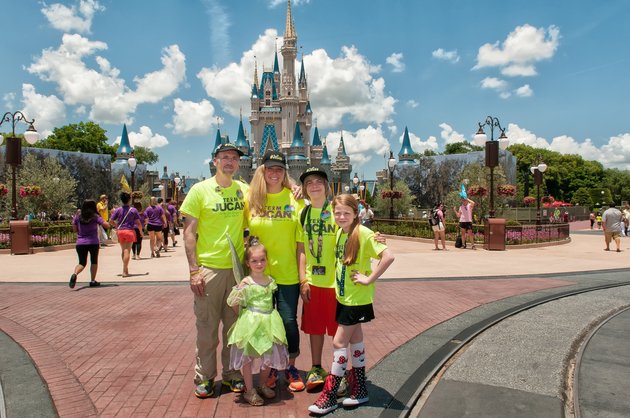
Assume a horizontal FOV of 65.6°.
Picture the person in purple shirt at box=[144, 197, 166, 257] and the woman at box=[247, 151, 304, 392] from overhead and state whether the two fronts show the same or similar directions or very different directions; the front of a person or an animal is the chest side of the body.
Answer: very different directions

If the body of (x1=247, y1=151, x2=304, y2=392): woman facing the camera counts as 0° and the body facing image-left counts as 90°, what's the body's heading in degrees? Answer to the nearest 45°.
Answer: approximately 0°

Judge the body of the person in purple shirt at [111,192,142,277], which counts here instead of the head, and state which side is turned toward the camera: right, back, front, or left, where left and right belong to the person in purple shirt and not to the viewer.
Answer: back

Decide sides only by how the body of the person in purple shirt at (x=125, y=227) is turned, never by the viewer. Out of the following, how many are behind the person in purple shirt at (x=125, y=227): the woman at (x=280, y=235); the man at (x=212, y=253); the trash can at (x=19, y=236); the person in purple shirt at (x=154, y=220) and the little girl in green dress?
3

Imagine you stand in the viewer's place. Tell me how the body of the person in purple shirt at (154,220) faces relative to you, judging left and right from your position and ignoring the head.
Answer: facing away from the viewer

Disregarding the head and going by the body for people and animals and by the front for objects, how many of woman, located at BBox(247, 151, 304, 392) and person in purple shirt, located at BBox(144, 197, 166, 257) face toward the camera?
1

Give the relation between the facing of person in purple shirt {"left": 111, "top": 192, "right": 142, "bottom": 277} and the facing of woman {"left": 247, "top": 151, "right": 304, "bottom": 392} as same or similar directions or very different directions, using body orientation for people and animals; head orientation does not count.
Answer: very different directions
